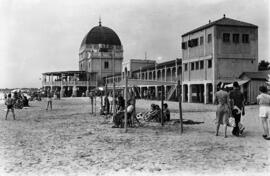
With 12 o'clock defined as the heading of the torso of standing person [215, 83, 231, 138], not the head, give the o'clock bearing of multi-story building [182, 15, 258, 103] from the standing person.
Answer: The multi-story building is roughly at 12 o'clock from the standing person.

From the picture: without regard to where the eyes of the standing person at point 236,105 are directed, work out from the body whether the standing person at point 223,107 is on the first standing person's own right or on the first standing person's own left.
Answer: on the first standing person's own left

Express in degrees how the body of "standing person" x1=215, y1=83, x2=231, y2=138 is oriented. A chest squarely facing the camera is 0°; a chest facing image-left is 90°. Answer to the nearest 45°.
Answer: approximately 180°

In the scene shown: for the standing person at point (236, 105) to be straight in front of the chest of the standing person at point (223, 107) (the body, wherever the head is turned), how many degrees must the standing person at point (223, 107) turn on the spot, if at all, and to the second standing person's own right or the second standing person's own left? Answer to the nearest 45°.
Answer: approximately 45° to the second standing person's own right
